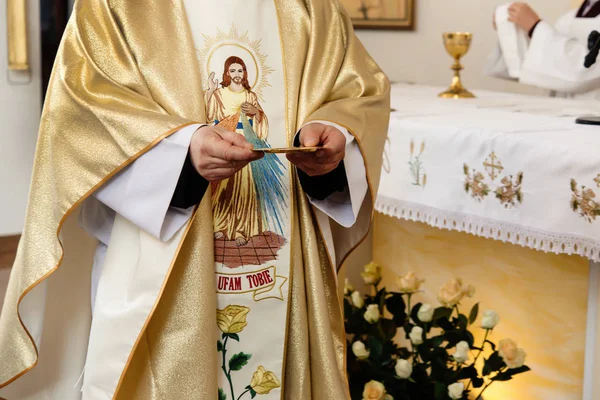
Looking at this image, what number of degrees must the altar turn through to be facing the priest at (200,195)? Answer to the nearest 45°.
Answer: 0° — it already faces them

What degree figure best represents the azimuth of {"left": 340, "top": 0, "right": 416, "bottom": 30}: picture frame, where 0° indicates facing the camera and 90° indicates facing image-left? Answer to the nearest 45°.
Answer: approximately 0°

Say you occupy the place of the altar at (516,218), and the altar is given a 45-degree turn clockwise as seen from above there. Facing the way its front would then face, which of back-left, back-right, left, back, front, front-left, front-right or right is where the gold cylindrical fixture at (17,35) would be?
front-right

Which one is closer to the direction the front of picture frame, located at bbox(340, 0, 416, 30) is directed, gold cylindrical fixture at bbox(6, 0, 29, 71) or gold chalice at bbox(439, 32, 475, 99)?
the gold chalice

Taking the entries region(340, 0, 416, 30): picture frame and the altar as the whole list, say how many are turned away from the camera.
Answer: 0

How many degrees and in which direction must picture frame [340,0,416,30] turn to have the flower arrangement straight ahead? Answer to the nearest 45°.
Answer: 0° — it already faces it

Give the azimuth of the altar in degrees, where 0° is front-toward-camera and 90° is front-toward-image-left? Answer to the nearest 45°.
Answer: approximately 45°

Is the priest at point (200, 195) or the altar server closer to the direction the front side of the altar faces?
the priest

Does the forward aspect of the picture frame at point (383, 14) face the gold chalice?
yes
